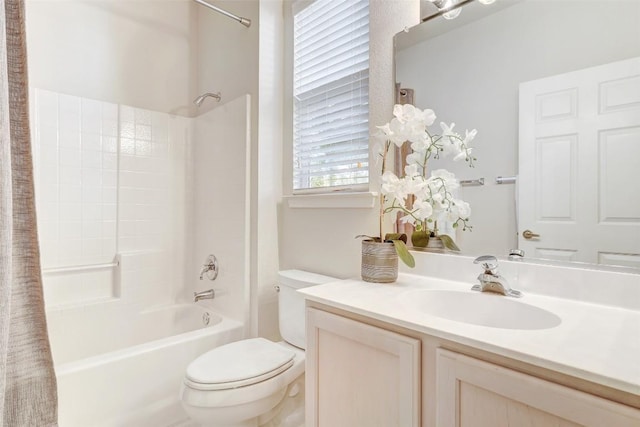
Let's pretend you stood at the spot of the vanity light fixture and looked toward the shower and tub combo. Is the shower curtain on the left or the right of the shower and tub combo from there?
left

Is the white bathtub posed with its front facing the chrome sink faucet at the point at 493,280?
yes

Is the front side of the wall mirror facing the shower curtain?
yes

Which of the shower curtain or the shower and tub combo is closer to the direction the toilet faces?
the shower curtain

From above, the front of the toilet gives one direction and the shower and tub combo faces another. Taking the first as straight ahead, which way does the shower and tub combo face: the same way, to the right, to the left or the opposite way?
to the left

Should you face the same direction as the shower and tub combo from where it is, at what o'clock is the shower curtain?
The shower curtain is roughly at 2 o'clock from the shower and tub combo.

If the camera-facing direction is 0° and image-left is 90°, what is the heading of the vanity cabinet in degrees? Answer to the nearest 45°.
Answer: approximately 45°

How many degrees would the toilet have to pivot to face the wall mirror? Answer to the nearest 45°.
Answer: approximately 90° to its left

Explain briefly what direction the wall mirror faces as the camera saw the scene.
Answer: facing the viewer and to the left of the viewer
